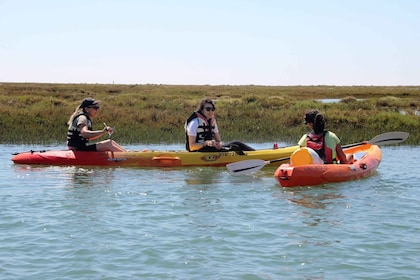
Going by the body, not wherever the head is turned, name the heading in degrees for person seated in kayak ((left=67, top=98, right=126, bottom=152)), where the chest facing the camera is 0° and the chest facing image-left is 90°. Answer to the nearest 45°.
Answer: approximately 270°

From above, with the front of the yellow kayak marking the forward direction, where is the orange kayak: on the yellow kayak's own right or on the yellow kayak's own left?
on the yellow kayak's own right

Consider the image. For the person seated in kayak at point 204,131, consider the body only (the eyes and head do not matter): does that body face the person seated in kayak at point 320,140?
yes

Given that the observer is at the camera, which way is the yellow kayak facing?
facing to the right of the viewer

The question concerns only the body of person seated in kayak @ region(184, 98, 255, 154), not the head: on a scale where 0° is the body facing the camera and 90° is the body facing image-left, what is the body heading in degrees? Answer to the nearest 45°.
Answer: approximately 315°

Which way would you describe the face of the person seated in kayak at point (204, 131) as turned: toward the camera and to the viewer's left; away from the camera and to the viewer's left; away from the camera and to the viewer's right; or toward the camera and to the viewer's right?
toward the camera and to the viewer's right

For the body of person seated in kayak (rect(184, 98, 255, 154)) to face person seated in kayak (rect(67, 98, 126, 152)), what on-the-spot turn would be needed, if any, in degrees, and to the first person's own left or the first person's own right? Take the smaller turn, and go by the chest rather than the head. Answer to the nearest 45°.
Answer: approximately 135° to the first person's own right
